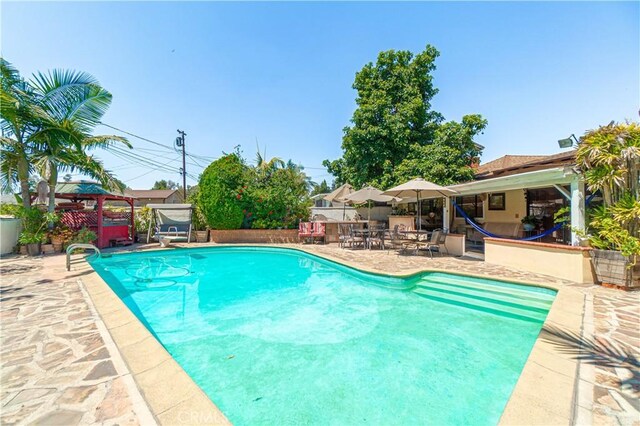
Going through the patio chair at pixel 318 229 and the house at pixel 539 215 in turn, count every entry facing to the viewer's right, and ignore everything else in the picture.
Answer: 0

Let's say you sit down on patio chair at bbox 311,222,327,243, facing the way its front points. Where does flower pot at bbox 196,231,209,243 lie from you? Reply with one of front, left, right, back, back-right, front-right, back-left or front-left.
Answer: front-right

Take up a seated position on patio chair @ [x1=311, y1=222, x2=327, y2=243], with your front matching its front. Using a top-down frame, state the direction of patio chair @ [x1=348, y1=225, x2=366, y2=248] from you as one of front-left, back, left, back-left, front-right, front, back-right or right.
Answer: left

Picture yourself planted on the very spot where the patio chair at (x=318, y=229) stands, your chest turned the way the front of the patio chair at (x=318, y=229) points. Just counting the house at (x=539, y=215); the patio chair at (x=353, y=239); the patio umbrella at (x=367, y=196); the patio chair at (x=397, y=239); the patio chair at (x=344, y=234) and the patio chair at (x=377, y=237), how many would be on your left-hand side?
6

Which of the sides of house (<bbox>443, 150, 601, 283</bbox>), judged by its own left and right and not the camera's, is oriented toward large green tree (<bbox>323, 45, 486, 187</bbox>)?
right

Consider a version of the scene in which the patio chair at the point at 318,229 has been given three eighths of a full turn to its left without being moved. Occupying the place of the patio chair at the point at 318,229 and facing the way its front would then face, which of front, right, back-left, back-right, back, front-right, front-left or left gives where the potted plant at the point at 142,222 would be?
back

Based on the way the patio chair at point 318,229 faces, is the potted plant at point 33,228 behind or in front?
in front

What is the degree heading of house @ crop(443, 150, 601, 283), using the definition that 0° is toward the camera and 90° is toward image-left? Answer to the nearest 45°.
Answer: approximately 45°

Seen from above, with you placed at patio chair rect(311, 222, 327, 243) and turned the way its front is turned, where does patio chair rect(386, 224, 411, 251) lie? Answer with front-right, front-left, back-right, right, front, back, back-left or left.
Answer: left

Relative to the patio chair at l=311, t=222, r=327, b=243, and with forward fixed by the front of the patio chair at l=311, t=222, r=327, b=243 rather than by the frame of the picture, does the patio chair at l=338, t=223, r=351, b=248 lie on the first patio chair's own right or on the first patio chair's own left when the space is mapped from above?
on the first patio chair's own left

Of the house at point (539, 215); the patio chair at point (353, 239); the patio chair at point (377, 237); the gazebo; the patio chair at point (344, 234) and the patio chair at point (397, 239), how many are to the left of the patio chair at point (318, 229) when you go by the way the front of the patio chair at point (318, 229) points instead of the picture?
5

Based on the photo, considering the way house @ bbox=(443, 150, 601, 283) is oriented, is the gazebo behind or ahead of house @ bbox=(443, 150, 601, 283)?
ahead
